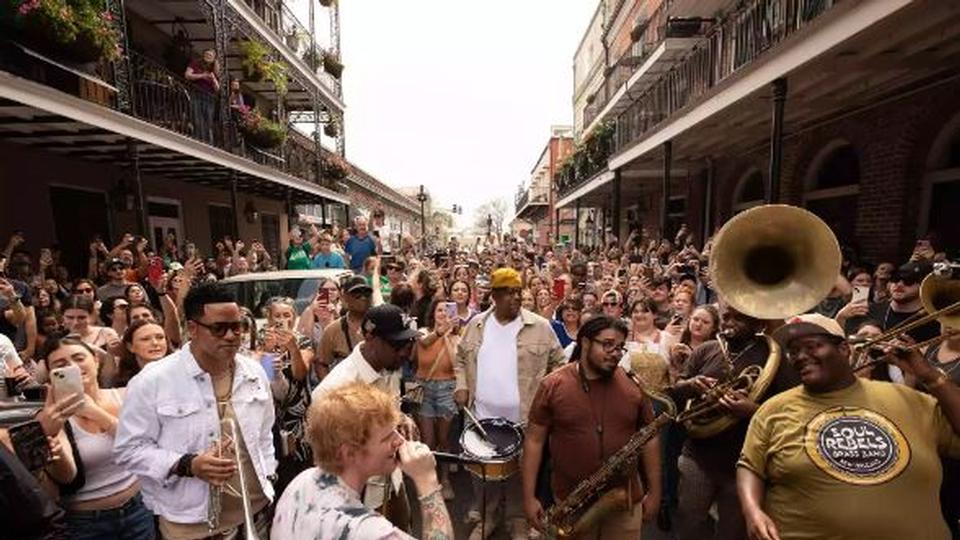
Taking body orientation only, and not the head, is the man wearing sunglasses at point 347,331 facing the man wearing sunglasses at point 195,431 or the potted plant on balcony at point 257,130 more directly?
the man wearing sunglasses

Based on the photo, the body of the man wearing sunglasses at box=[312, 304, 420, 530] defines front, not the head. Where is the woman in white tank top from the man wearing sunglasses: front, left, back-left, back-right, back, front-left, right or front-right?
back-right

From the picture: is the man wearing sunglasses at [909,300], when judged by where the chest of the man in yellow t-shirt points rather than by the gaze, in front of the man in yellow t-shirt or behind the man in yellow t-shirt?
behind

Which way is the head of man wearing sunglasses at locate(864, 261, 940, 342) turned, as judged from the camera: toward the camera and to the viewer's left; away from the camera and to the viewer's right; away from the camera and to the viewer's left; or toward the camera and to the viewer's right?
toward the camera and to the viewer's left

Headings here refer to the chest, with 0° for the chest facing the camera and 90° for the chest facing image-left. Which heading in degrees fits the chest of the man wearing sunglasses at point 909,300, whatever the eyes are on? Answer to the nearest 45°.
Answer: approximately 45°

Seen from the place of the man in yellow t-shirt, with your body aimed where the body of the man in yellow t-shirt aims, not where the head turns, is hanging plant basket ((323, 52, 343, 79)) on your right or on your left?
on your right

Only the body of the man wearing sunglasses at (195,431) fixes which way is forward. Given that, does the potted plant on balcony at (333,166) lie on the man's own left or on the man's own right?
on the man's own left

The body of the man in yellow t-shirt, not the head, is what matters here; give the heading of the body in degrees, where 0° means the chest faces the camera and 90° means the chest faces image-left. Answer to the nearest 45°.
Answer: approximately 0°

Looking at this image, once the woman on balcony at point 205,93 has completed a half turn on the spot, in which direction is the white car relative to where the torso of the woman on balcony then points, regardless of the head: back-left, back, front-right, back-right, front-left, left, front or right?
back-left
